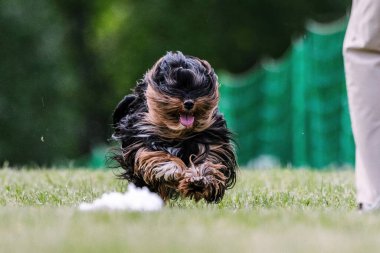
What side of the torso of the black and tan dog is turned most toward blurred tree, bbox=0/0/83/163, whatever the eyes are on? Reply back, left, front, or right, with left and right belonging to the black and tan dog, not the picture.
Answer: back

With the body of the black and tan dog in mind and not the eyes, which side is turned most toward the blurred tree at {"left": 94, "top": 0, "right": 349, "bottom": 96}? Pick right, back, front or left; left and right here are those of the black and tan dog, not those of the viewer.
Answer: back

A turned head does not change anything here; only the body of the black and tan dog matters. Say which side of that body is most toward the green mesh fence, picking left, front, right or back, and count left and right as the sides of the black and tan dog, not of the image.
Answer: back

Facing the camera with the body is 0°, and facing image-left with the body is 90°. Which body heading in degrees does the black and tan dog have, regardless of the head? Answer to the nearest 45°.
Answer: approximately 0°
